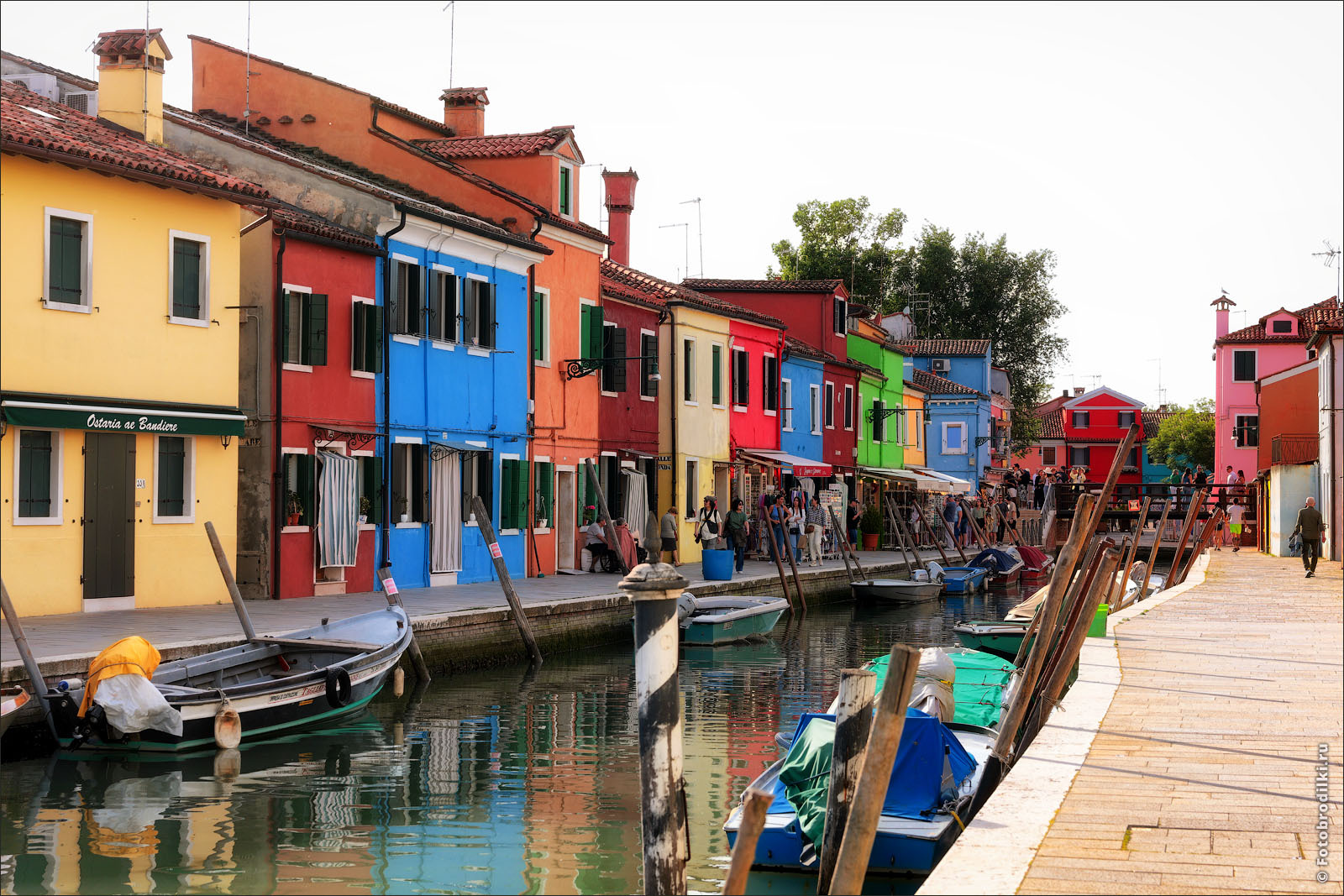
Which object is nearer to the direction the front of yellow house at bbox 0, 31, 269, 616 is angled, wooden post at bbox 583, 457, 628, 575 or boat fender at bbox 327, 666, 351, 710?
the boat fender

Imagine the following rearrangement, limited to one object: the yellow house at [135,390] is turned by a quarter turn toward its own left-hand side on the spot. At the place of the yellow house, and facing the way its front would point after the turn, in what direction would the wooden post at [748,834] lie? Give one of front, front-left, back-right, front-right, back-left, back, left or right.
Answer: back-right

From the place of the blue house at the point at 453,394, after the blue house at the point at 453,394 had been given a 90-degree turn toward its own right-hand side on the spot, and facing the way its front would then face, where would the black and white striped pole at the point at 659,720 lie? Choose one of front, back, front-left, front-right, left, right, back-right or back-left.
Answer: front-left

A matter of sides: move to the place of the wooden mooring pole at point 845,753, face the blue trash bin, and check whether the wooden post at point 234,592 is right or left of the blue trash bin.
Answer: left

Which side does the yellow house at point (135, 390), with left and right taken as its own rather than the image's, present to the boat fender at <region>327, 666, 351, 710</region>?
front

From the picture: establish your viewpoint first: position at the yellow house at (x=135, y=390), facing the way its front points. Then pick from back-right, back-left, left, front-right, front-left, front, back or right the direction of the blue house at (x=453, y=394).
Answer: left

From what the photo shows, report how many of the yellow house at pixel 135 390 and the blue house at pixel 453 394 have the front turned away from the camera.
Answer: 0

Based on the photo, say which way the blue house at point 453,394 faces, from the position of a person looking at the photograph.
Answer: facing the viewer and to the right of the viewer

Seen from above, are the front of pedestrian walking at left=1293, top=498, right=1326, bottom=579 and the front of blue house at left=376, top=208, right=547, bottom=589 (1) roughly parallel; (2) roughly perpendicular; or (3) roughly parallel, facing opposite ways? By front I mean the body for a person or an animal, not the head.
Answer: roughly perpendicular

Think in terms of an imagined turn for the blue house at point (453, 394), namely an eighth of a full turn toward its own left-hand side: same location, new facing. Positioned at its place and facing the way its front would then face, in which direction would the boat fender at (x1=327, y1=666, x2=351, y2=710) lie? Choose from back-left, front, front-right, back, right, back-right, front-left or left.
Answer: right

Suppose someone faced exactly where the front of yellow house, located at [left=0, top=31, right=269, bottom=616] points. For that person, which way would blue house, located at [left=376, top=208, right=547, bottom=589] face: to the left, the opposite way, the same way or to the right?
the same way
